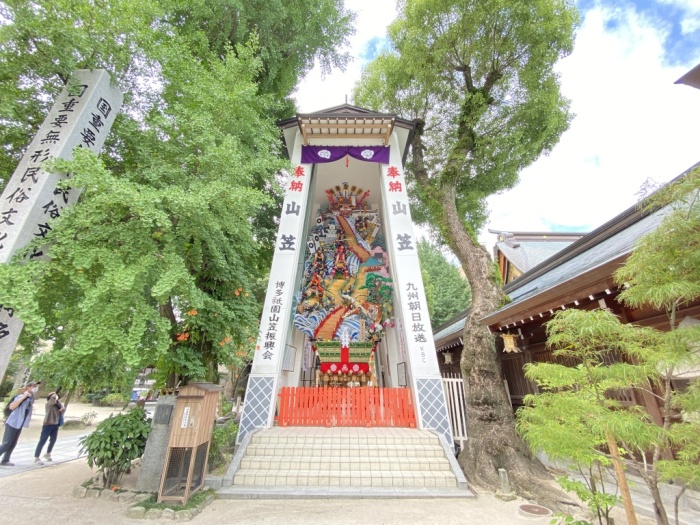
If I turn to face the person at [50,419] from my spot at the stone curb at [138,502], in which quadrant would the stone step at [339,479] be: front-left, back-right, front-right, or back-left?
back-right

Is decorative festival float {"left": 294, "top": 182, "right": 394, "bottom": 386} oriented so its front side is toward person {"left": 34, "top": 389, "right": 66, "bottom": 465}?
no

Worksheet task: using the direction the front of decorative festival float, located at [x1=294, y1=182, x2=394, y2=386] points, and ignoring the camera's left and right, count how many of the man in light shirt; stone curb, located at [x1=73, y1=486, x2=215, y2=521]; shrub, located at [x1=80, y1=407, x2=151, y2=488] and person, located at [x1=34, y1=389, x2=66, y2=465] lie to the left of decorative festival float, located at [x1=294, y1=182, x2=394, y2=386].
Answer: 0

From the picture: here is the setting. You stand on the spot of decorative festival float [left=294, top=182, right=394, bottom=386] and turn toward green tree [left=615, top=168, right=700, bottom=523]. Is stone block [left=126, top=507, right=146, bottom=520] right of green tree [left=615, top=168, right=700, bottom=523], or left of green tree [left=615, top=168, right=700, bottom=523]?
right

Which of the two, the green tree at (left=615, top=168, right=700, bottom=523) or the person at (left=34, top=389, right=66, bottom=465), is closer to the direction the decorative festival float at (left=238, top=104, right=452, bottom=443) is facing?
the green tree

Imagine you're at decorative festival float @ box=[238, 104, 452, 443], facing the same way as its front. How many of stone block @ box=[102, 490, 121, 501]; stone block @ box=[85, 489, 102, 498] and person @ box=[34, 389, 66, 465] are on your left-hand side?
0

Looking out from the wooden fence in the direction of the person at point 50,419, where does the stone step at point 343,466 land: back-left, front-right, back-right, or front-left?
front-left

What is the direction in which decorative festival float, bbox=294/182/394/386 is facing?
toward the camera

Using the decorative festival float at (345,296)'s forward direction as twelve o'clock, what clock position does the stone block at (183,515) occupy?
The stone block is roughly at 1 o'clock from the decorative festival float.
